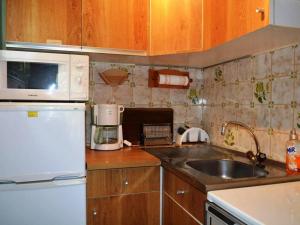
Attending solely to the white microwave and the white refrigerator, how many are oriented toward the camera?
2

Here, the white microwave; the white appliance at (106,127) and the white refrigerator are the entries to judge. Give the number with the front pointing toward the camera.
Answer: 3

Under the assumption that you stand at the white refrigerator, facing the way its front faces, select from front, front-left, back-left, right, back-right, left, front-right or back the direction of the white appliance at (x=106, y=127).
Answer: back-left
